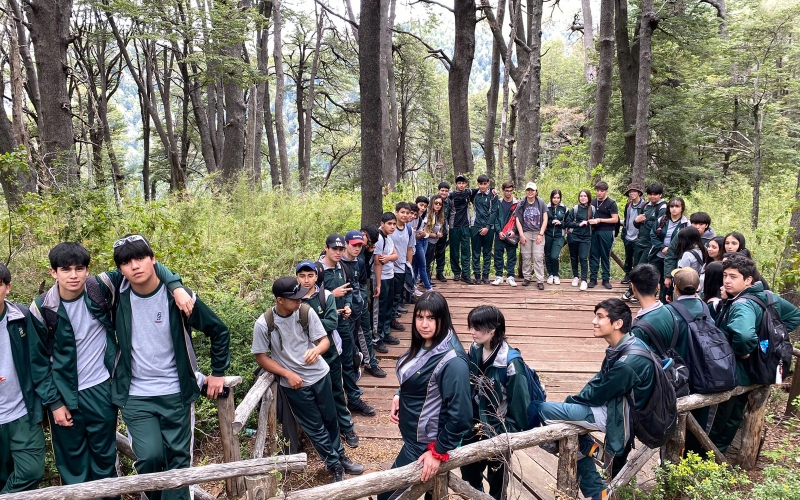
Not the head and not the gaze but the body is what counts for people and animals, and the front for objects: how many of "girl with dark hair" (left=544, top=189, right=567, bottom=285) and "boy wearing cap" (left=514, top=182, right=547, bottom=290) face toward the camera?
2

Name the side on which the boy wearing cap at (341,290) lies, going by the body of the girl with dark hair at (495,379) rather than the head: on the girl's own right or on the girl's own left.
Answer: on the girl's own right

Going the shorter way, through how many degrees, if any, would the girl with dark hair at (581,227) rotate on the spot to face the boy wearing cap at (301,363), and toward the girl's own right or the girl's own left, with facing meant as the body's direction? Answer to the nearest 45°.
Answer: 0° — they already face them

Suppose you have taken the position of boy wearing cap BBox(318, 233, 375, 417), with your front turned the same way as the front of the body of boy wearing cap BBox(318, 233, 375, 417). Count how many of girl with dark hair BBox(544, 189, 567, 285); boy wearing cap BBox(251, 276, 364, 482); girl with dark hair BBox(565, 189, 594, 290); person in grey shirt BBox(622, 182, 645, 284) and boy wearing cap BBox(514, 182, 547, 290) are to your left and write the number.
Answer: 4

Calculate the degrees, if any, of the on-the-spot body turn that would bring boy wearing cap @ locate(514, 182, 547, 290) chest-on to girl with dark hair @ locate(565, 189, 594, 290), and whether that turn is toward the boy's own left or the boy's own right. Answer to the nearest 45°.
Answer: approximately 90° to the boy's own left

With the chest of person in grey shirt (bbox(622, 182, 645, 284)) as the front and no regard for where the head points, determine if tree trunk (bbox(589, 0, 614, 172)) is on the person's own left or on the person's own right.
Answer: on the person's own right

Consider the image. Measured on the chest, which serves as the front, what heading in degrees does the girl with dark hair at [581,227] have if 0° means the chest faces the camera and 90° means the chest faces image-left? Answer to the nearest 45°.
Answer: approximately 0°

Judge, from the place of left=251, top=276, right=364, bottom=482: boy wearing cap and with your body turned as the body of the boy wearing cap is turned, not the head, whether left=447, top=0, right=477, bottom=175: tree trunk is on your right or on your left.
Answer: on your left

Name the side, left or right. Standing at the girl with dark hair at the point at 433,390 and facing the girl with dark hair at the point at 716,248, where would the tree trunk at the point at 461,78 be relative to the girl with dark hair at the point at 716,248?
left

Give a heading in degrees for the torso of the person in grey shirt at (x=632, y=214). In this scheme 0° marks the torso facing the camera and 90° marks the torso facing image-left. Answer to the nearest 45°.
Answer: approximately 45°
